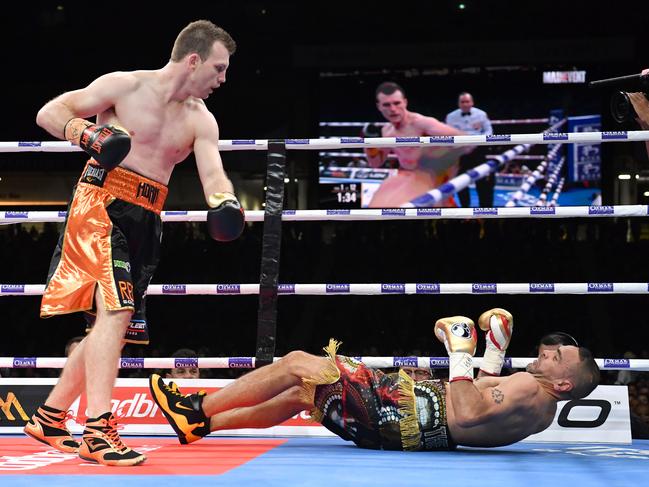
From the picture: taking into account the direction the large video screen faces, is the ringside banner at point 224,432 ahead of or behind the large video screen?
ahead

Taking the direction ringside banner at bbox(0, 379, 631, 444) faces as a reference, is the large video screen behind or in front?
behind

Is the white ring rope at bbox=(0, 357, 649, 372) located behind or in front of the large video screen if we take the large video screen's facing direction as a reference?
in front

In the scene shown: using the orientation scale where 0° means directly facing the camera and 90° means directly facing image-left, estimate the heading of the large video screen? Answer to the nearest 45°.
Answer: approximately 0°

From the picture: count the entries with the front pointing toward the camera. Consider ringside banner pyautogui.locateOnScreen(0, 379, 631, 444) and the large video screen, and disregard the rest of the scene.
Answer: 2

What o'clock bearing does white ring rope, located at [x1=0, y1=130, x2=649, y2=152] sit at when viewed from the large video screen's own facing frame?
The white ring rope is roughly at 12 o'clock from the large video screen.

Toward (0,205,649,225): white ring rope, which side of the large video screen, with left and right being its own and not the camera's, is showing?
front
